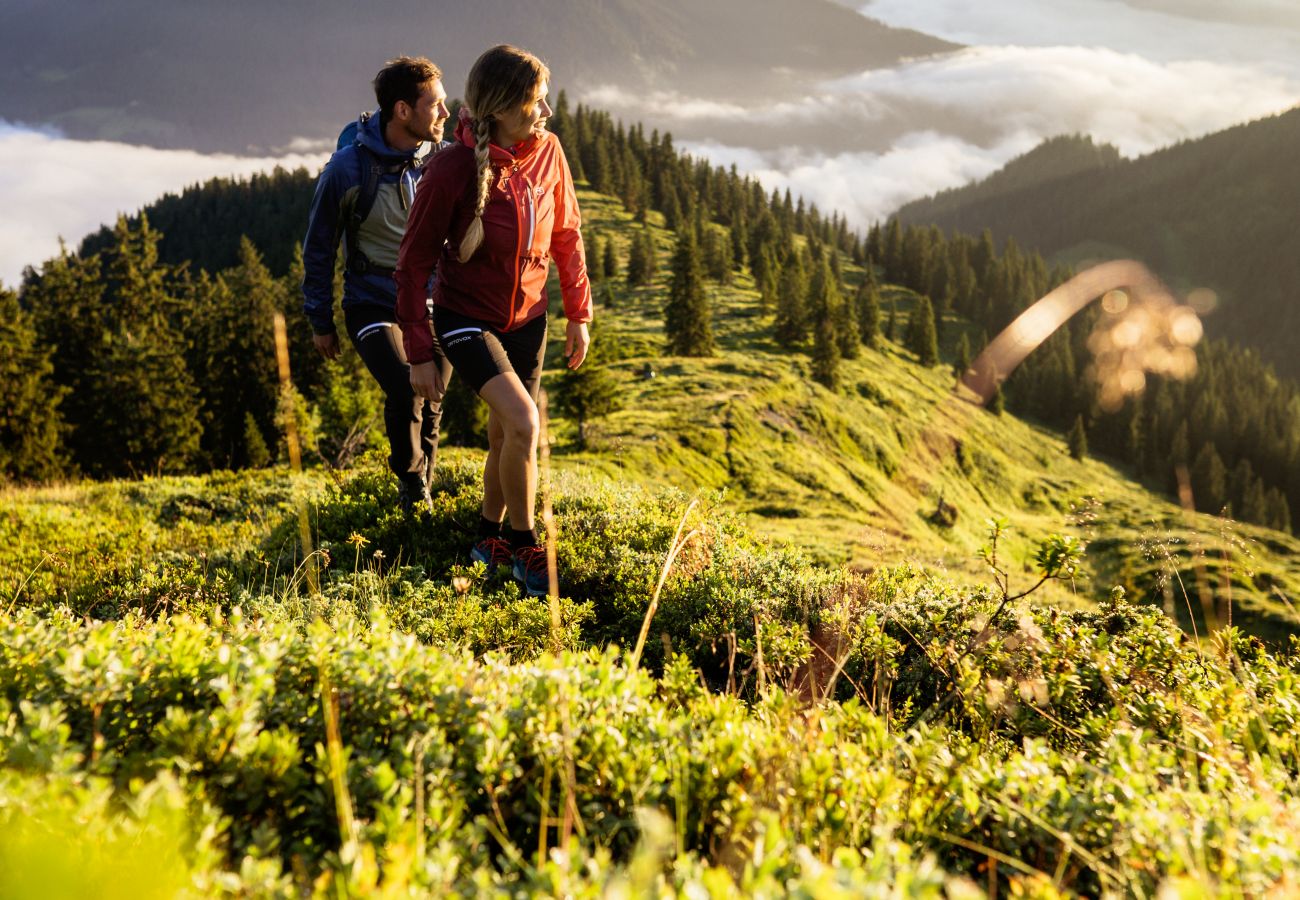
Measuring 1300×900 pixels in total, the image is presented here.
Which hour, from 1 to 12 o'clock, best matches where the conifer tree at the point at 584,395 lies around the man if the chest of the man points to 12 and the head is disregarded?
The conifer tree is roughly at 8 o'clock from the man.

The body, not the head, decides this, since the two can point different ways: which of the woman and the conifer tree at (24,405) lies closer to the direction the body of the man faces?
the woman

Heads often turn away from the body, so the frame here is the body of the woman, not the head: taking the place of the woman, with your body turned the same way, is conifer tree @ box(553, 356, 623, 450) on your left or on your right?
on your left

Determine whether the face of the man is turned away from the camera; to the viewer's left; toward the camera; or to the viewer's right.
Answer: to the viewer's right

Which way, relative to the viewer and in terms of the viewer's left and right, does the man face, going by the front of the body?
facing the viewer and to the right of the viewer

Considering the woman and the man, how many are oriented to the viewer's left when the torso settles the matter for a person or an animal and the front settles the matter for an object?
0

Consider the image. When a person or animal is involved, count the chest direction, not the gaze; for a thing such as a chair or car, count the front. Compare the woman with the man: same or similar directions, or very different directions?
same or similar directions

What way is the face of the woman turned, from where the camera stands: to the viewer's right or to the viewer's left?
to the viewer's right
